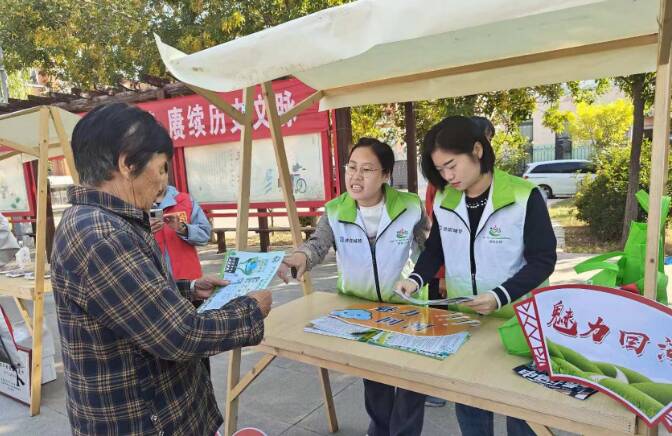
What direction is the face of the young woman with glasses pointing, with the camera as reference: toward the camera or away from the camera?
toward the camera

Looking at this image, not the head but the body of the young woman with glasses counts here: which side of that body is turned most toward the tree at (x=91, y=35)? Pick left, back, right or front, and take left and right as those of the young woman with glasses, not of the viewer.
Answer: right

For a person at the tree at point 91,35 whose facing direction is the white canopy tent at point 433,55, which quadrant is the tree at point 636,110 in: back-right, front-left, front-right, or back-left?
front-left

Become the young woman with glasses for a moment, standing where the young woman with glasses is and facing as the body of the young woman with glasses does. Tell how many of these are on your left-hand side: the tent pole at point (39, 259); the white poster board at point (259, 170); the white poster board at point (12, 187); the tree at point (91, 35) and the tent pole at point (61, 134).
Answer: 0

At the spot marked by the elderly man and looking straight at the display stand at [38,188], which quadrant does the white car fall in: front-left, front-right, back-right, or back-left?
front-right

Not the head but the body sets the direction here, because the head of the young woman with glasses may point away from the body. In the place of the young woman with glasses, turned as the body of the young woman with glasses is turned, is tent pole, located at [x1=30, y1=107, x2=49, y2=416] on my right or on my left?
on my right

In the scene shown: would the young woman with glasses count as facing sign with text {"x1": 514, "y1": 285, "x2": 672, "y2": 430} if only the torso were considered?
no

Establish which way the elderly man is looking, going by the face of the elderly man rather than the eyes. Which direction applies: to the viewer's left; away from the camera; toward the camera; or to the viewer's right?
to the viewer's right

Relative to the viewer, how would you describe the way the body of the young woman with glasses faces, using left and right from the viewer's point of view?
facing the viewer and to the left of the viewer

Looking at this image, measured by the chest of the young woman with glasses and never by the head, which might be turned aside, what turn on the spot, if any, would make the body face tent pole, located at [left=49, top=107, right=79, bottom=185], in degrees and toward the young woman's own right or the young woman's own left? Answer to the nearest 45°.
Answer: approximately 90° to the young woman's own right

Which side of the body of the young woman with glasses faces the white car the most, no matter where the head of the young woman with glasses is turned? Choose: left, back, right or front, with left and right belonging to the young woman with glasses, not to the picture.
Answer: back

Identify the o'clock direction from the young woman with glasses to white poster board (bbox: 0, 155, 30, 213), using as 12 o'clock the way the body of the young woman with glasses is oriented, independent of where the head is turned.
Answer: The white poster board is roughly at 3 o'clock from the young woman with glasses.

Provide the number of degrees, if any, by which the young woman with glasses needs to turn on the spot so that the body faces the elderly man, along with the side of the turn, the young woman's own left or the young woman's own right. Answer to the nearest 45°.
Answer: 0° — they already face them
